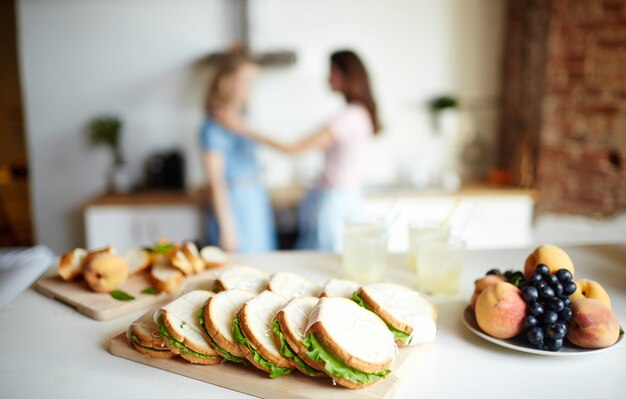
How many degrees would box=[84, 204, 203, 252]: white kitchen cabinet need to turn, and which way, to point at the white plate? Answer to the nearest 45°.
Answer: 0° — it already faces it

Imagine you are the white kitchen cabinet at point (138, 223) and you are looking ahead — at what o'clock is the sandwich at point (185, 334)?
The sandwich is roughly at 12 o'clock from the white kitchen cabinet.

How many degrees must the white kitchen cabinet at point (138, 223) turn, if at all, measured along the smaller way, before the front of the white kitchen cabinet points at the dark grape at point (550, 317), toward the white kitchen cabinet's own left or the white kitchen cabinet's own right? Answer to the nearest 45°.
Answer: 0° — it already faces it

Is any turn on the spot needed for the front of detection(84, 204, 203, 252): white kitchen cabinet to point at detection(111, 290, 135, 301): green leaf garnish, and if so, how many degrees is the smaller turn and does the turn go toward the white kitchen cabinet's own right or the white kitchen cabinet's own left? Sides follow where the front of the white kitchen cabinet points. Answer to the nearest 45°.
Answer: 0° — it already faces it

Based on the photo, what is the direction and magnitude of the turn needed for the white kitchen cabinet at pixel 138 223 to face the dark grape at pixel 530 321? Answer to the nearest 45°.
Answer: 0° — it already faces it

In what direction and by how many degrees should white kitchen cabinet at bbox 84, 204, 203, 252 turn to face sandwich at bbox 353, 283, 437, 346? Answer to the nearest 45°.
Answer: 0° — it already faces it

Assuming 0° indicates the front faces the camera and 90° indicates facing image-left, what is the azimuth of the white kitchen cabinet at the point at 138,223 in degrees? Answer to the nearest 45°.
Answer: approximately 0°

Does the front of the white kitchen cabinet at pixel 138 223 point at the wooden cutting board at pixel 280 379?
yes

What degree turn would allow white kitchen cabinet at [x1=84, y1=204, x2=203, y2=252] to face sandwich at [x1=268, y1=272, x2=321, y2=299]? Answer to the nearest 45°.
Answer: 0° — it already faces it
